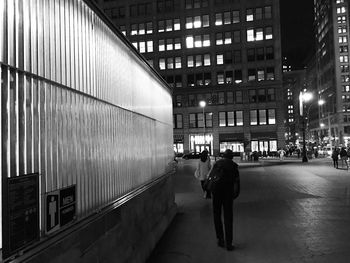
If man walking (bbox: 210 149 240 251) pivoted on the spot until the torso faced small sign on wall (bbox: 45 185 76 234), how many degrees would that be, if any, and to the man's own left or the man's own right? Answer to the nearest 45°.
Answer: approximately 135° to the man's own left

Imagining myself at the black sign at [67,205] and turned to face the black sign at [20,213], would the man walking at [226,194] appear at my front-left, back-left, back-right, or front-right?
back-left

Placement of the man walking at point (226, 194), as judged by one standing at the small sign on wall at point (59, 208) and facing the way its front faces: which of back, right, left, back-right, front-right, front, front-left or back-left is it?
left

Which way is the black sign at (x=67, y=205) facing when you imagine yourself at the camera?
facing the viewer and to the right of the viewer

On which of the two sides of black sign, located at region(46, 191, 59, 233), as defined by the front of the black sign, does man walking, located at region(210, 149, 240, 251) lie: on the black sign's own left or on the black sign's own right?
on the black sign's own left

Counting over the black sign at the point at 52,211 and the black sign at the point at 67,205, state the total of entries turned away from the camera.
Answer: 0

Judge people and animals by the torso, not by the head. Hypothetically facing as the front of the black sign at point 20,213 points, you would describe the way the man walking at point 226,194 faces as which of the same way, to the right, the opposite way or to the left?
to the left

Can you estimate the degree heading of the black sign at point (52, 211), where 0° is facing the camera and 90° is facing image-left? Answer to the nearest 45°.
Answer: approximately 315°

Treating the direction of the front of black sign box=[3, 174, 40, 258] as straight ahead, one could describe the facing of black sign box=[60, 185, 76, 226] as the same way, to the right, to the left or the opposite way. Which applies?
the same way

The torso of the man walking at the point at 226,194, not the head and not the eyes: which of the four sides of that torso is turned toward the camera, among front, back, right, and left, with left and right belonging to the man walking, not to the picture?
back

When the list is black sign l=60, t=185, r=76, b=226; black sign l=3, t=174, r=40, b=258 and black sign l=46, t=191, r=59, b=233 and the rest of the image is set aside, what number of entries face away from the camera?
0

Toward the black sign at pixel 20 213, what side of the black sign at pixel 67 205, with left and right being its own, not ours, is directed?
right

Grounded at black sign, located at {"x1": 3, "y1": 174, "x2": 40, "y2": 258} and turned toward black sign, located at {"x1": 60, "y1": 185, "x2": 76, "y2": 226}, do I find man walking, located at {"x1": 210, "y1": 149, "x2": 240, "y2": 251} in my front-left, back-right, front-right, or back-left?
front-right
